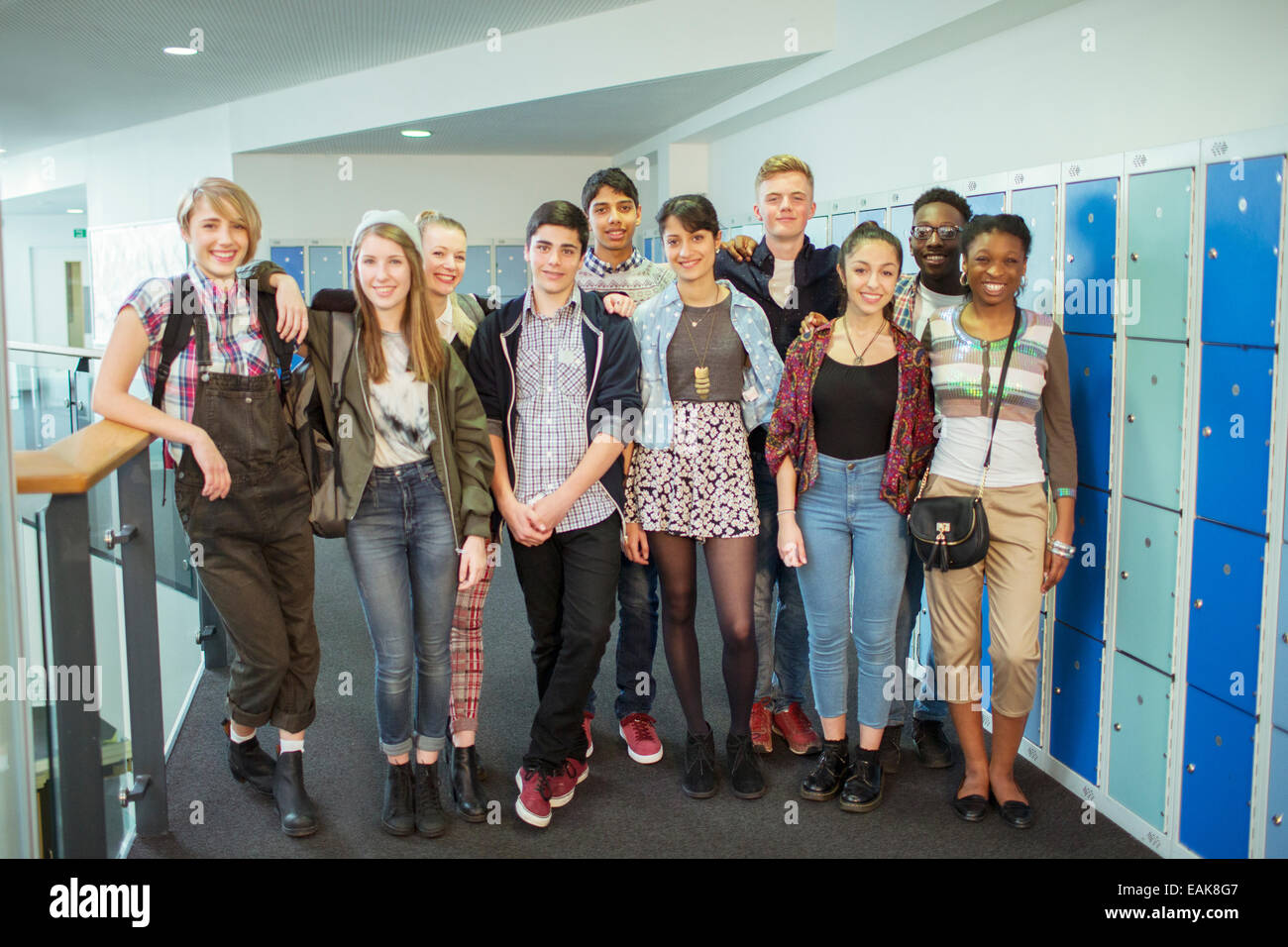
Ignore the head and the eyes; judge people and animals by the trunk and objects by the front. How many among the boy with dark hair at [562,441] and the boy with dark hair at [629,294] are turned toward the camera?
2

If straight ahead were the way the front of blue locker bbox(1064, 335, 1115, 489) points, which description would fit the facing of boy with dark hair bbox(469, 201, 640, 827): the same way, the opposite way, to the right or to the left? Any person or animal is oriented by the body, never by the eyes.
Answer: to the left

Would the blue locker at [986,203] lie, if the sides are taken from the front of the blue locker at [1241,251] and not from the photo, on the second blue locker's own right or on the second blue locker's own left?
on the second blue locker's own right

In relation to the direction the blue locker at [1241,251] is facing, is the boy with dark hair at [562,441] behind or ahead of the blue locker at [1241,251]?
ahead

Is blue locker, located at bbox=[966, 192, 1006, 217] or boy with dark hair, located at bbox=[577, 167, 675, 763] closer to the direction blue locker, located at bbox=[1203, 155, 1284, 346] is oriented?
the boy with dark hair

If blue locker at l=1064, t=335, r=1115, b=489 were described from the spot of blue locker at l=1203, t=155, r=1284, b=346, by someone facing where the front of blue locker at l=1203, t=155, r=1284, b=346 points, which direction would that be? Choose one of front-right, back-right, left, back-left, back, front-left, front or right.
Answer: right
